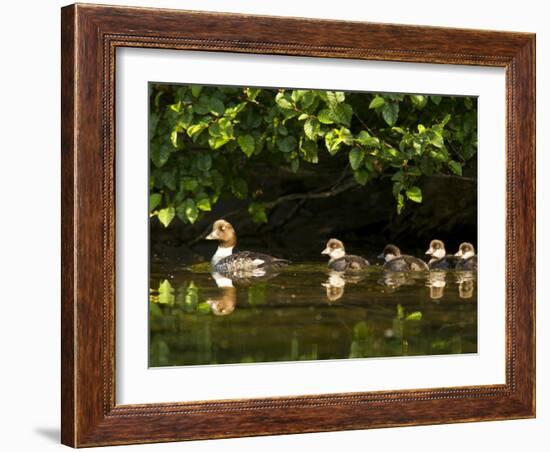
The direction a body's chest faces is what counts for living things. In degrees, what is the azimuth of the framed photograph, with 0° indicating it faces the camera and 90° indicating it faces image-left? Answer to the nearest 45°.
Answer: approximately 315°
